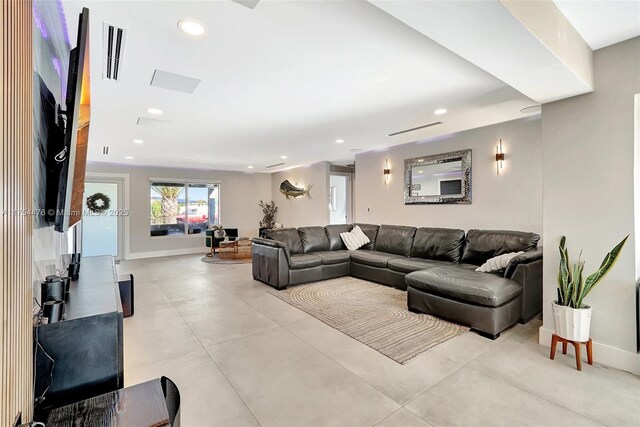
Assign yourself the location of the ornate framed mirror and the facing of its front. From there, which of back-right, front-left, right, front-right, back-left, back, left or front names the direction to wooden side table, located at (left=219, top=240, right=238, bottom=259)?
front-right

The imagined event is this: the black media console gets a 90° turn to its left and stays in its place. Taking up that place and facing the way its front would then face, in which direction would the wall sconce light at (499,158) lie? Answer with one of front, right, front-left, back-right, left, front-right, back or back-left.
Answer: right

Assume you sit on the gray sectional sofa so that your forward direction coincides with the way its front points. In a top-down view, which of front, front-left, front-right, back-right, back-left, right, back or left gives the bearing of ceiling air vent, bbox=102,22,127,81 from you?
front

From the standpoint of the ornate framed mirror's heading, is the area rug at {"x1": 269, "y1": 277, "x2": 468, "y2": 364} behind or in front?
in front

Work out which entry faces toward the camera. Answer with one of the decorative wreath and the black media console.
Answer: the decorative wreath

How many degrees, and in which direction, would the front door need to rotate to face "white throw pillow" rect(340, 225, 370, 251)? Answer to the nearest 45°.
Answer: approximately 45° to its left

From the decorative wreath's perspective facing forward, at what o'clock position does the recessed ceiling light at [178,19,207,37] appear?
The recessed ceiling light is roughly at 12 o'clock from the decorative wreath.

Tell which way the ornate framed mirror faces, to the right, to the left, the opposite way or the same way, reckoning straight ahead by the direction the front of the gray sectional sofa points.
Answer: the same way

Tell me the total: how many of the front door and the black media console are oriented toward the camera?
1

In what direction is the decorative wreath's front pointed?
toward the camera

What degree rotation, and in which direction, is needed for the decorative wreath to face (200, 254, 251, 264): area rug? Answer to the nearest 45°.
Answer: approximately 45° to its left

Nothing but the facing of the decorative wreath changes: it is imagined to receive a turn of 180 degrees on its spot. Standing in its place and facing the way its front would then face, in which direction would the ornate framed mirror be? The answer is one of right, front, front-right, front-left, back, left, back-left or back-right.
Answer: back-right

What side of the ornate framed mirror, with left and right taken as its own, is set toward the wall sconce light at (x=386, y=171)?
right

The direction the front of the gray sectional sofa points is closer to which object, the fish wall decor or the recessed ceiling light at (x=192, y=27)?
the recessed ceiling light

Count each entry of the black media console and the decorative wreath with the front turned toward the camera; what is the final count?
1

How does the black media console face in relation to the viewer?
to the viewer's right

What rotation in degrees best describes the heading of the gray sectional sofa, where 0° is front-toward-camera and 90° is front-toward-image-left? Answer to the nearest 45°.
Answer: approximately 45°
